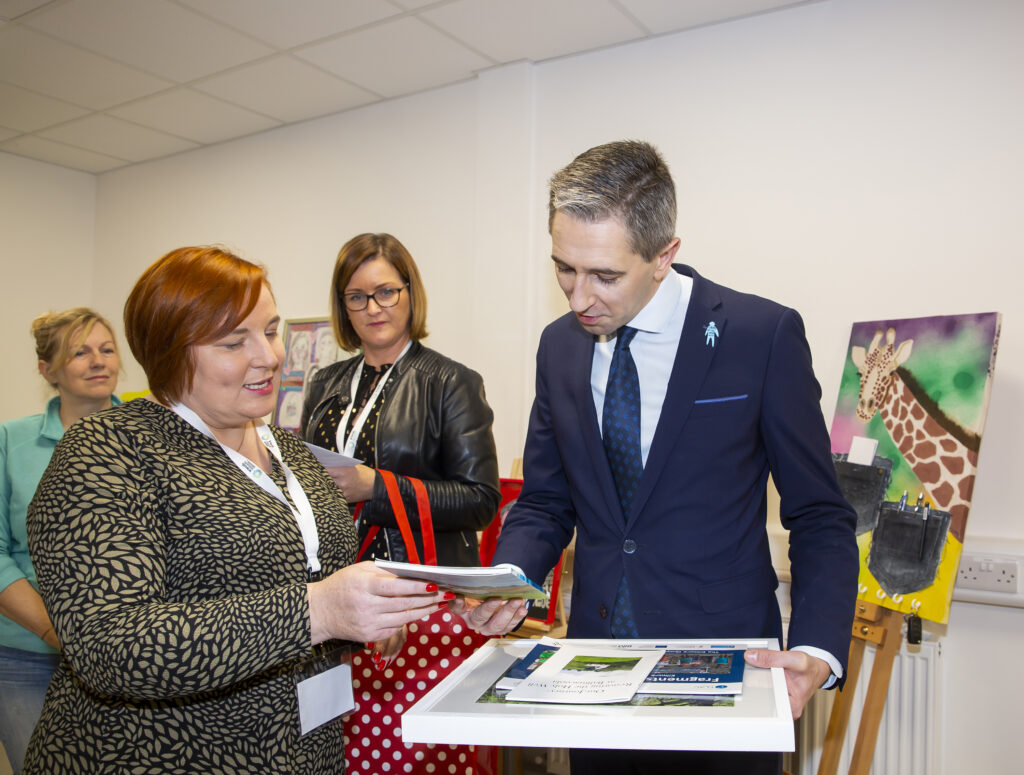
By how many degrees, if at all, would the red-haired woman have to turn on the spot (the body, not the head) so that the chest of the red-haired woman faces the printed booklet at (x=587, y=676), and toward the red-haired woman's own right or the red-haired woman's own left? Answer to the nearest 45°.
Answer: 0° — they already face it

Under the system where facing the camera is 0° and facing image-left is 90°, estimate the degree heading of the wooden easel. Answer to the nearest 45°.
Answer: approximately 45°

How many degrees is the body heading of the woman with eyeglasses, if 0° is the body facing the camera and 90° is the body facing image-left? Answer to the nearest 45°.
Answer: approximately 45°

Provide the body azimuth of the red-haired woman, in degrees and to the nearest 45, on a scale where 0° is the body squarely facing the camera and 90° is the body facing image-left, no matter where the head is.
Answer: approximately 315°

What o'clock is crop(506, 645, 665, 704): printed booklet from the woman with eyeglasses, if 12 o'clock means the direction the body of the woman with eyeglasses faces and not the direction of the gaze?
The printed booklet is roughly at 10 o'clock from the woman with eyeglasses.
